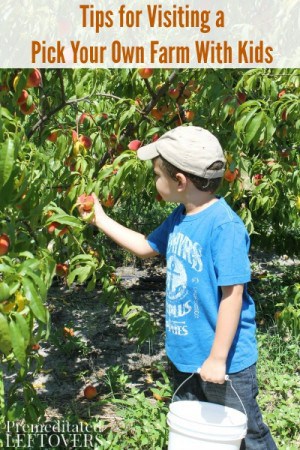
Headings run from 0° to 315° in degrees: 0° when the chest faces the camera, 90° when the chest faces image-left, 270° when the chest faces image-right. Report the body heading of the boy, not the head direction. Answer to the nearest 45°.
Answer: approximately 45°

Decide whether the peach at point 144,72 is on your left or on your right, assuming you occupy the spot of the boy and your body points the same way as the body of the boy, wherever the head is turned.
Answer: on your right
